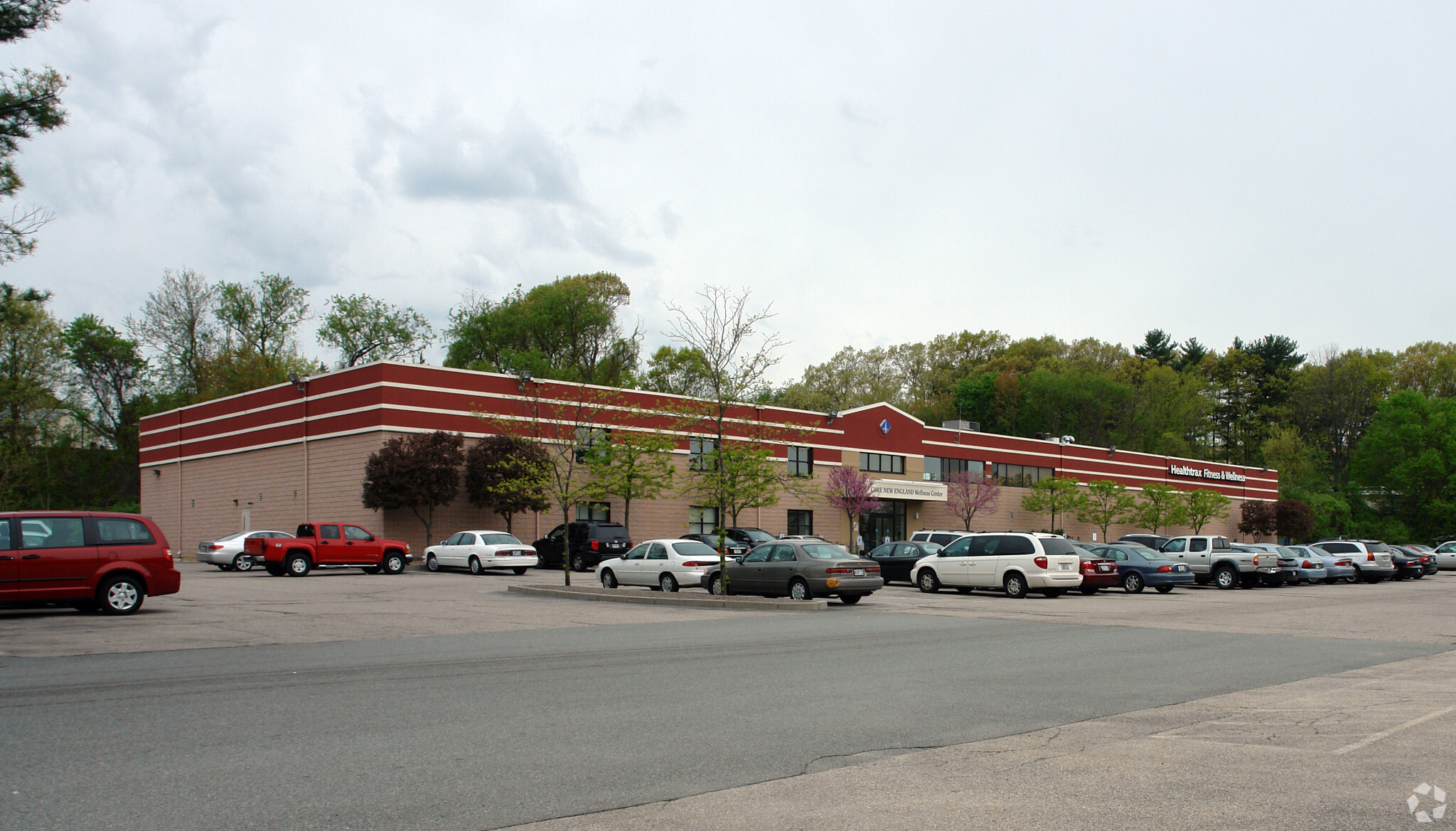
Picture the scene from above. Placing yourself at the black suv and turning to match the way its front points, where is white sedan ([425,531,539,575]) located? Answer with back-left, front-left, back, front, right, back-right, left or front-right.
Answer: left

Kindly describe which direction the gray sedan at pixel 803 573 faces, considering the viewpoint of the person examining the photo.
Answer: facing away from the viewer and to the left of the viewer

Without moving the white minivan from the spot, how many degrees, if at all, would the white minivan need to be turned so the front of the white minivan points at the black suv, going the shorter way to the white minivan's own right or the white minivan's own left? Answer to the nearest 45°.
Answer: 0° — it already faces it

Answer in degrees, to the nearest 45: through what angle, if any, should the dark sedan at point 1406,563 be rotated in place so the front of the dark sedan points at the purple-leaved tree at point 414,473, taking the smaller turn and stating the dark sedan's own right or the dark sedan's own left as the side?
approximately 90° to the dark sedan's own left

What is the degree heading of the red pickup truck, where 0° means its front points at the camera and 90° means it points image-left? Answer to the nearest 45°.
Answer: approximately 225°

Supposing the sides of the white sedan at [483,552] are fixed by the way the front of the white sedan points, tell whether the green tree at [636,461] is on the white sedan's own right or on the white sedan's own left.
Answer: on the white sedan's own right

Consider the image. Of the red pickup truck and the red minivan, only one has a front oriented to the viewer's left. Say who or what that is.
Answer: the red minivan

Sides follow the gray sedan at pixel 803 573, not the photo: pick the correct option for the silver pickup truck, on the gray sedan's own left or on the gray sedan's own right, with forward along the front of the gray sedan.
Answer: on the gray sedan's own right

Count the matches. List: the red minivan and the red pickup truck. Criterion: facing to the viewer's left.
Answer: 1

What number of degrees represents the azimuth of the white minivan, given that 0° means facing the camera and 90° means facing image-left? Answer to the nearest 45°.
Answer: approximately 135°

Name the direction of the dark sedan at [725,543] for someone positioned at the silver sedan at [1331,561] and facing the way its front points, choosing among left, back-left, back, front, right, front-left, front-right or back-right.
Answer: left

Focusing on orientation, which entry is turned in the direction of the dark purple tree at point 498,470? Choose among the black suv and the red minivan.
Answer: the black suv
